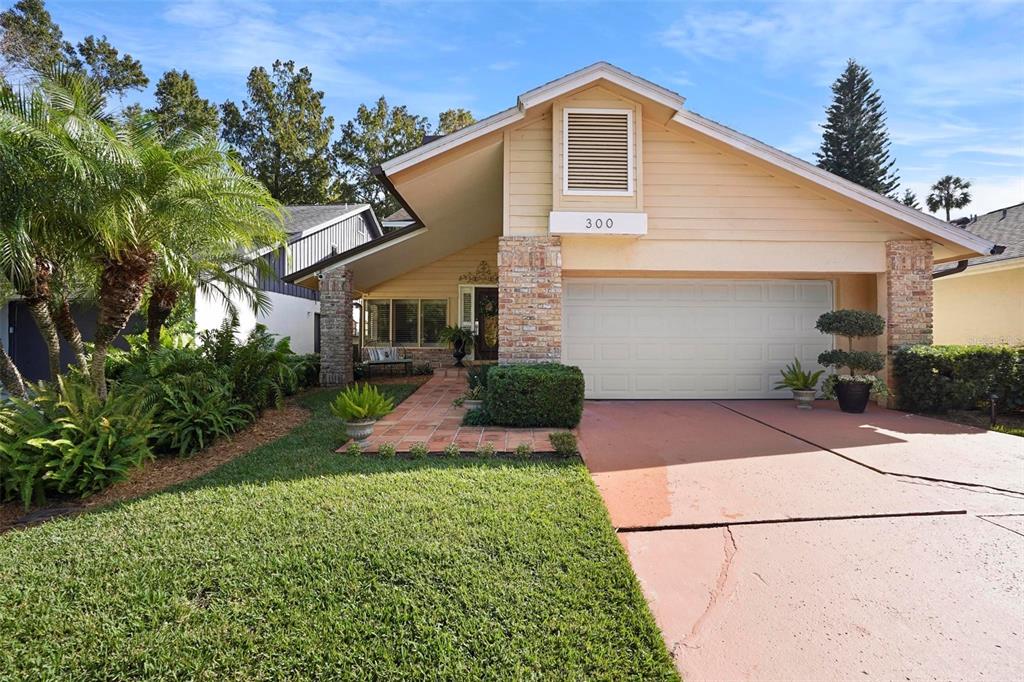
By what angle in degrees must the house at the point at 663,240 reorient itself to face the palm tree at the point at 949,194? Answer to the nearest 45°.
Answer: approximately 135° to its left

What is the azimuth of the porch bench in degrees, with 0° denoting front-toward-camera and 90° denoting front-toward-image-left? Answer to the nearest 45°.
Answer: approximately 315°

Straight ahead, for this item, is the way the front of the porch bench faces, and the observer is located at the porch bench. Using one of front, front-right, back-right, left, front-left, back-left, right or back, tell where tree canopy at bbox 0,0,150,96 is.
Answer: back
